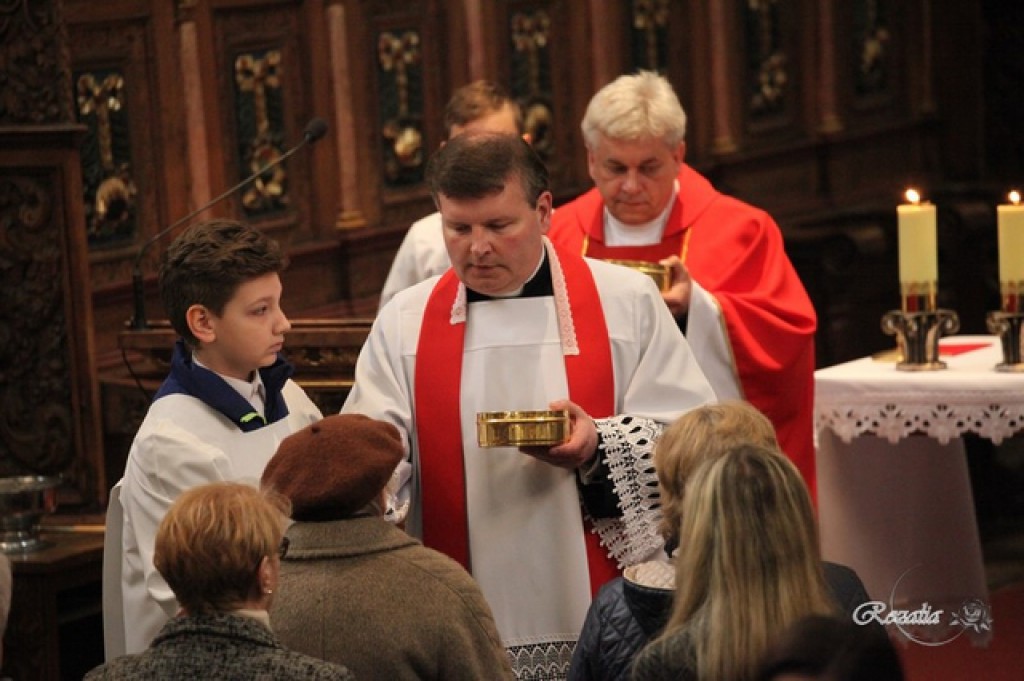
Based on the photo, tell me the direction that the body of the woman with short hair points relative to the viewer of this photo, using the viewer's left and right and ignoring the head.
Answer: facing away from the viewer and to the right of the viewer

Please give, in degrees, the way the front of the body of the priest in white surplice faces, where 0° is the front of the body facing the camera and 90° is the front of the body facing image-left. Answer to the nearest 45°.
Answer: approximately 0°

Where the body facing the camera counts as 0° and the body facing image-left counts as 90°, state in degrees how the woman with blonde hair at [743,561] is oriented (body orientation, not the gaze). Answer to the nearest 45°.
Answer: approximately 180°

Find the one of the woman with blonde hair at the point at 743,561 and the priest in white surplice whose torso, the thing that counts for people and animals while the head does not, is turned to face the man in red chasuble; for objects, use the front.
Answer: the woman with blonde hair

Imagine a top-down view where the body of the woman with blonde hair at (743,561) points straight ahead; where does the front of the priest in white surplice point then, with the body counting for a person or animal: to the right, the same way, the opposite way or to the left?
the opposite way
